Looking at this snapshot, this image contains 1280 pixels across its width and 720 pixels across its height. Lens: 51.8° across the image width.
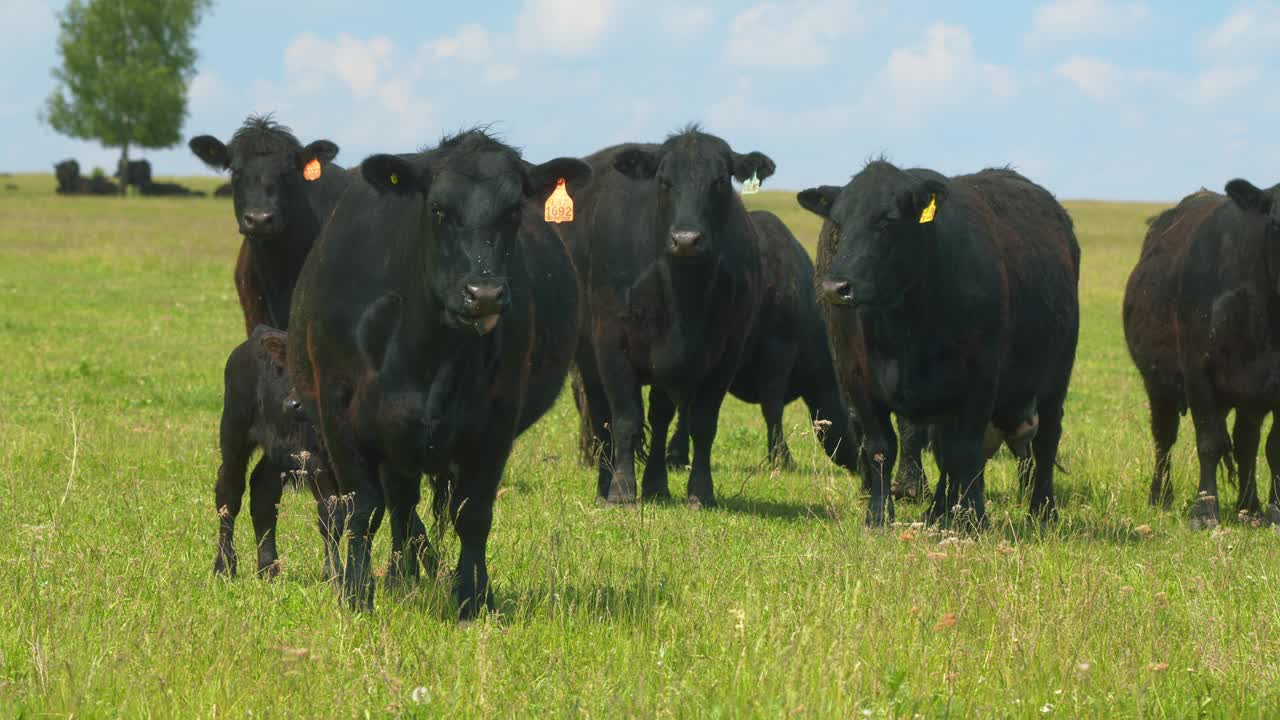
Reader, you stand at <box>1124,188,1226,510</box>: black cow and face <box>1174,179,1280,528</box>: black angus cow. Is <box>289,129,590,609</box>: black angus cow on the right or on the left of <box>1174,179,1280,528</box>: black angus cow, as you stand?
right

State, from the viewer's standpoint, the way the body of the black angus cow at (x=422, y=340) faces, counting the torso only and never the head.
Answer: toward the camera

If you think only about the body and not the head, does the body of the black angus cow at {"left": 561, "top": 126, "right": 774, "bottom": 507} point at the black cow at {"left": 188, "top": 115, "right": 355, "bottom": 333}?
no

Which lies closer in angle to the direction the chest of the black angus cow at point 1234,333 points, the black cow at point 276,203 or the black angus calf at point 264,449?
the black angus calf

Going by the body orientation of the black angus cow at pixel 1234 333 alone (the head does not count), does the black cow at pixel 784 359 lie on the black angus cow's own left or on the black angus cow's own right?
on the black angus cow's own right

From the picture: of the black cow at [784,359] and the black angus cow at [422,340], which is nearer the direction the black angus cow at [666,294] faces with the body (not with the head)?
the black angus cow

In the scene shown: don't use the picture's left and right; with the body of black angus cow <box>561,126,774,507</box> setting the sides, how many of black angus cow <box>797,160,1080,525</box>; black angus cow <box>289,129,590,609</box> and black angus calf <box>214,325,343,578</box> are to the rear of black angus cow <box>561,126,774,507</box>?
0

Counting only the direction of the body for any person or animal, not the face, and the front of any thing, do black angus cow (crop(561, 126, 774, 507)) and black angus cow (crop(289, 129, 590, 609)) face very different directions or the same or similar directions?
same or similar directions

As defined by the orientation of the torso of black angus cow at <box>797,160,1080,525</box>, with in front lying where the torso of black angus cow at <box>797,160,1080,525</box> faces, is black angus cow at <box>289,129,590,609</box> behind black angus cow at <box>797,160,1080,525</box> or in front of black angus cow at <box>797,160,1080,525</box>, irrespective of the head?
in front

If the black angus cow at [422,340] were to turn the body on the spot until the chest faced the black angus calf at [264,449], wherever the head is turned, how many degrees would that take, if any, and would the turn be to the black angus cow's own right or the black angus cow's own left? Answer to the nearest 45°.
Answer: approximately 135° to the black angus cow's own right

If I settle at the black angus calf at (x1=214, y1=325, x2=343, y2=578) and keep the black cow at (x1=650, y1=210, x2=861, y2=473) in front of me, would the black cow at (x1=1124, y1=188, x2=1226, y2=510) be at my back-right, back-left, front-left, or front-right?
front-right

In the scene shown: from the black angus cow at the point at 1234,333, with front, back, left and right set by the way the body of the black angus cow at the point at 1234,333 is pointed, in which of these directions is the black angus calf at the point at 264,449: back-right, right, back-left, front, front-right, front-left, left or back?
front-right

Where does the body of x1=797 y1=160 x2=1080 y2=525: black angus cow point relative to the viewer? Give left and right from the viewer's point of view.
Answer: facing the viewer and to the left of the viewer

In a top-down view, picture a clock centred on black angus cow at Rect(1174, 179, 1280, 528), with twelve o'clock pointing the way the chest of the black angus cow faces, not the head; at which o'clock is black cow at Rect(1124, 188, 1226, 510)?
The black cow is roughly at 5 o'clock from the black angus cow.

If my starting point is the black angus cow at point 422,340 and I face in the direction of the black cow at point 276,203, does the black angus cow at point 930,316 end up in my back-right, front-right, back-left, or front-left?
front-right
